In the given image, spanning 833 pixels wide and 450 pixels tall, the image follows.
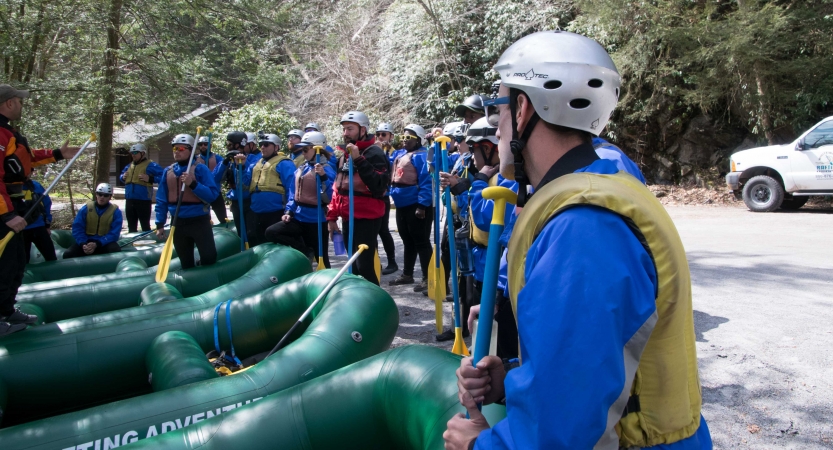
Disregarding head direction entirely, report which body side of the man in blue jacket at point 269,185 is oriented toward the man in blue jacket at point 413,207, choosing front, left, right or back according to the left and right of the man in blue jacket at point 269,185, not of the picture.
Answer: left

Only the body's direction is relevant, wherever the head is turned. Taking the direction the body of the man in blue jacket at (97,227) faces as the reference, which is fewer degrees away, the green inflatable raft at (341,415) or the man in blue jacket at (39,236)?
the green inflatable raft

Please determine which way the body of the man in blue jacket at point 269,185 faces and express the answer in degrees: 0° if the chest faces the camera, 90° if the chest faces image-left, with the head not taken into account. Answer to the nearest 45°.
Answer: approximately 45°

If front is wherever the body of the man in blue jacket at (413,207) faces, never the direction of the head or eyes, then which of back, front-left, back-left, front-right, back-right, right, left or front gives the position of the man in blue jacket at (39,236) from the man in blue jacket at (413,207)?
front-right

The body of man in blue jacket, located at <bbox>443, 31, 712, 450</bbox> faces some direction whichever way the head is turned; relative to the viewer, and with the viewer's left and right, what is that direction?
facing to the left of the viewer

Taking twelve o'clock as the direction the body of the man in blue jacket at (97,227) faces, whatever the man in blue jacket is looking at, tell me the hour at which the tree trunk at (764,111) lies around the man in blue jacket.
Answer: The tree trunk is roughly at 9 o'clock from the man in blue jacket.

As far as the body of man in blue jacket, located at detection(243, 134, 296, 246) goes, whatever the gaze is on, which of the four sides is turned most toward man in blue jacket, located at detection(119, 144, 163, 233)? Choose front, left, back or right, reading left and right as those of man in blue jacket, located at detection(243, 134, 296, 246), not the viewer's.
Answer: right

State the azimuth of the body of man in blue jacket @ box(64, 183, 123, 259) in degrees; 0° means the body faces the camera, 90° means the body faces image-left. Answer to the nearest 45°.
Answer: approximately 0°

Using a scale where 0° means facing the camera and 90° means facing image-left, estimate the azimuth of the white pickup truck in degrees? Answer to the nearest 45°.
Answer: approximately 90°
